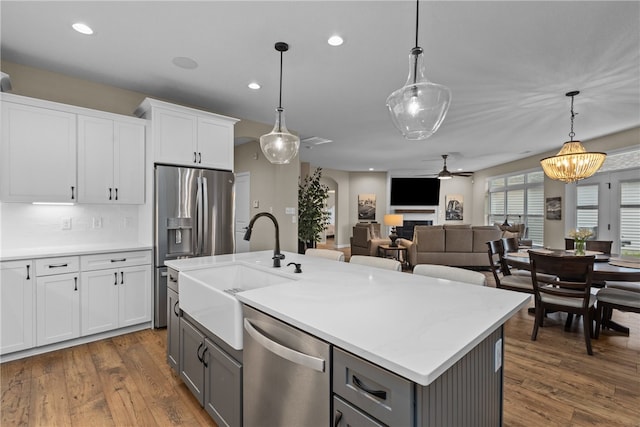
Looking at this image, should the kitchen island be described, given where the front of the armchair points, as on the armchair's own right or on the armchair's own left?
on the armchair's own right

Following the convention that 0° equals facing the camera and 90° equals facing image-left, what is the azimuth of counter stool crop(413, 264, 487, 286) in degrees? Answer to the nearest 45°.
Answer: approximately 45°

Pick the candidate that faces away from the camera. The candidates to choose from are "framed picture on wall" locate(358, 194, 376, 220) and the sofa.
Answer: the sofa

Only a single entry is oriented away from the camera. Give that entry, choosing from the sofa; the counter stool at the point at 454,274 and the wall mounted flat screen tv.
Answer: the sofa

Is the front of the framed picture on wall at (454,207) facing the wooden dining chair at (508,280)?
yes

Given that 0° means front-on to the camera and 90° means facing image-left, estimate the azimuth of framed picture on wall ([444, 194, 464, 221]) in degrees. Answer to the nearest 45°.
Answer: approximately 0°

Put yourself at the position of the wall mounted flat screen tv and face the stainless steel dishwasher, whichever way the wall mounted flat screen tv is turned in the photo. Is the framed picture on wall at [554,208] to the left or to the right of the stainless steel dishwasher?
left

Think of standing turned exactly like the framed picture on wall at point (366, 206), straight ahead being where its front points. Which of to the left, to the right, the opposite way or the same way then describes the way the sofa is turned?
the opposite way

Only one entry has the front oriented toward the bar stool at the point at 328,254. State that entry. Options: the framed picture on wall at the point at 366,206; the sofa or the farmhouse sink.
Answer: the framed picture on wall

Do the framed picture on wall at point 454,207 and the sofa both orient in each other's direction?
yes
